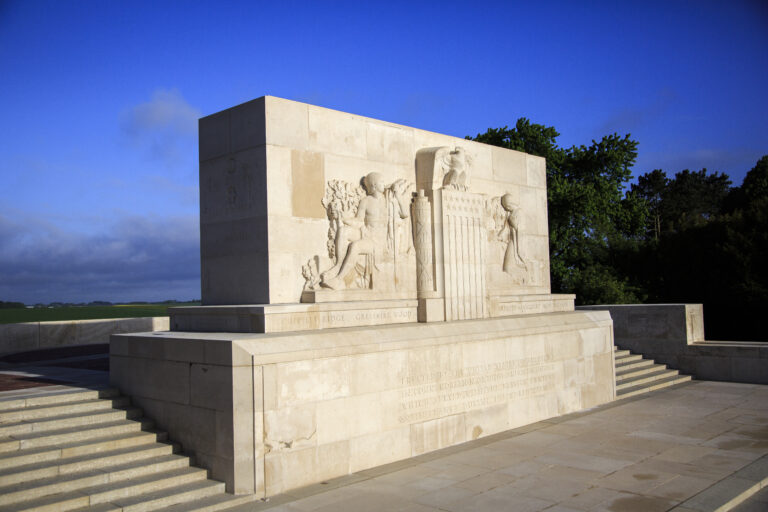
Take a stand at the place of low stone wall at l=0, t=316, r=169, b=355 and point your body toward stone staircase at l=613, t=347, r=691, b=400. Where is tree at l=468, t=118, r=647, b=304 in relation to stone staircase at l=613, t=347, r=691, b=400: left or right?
left

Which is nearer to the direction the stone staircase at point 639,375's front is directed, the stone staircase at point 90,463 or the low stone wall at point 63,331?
the stone staircase

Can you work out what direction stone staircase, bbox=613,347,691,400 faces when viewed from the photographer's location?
facing the viewer and to the right of the viewer

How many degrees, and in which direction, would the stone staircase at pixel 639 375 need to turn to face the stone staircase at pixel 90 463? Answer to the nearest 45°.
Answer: approximately 90° to its right

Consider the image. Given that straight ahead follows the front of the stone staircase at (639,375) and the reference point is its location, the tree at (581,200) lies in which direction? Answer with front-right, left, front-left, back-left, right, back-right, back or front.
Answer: back-left

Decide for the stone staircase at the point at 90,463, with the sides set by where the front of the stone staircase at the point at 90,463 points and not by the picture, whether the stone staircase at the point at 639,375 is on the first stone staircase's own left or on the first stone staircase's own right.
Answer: on the first stone staircase's own left

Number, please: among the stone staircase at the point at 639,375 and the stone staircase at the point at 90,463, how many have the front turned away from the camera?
0

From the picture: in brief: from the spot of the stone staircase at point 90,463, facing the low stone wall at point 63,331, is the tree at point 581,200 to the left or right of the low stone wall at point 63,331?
right
